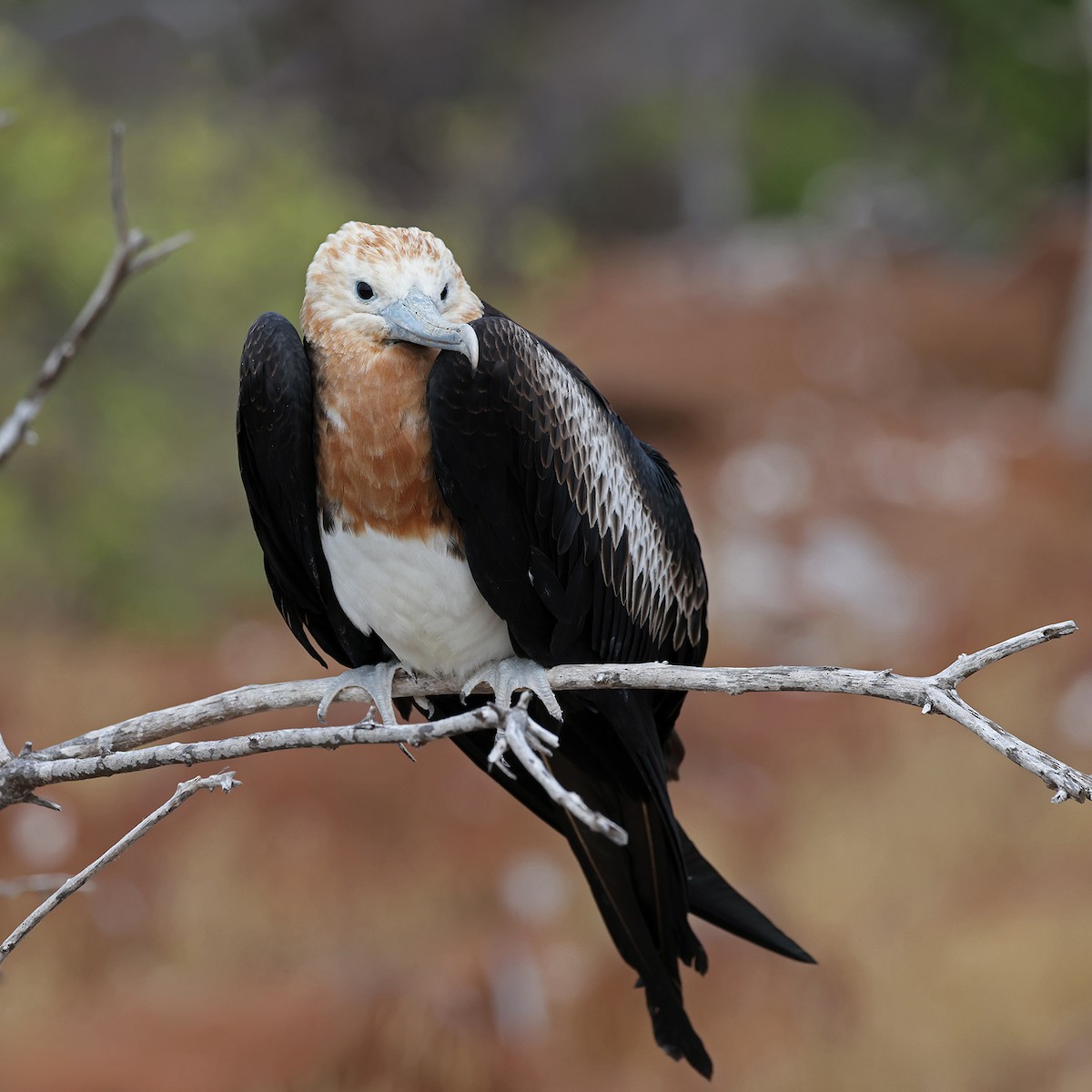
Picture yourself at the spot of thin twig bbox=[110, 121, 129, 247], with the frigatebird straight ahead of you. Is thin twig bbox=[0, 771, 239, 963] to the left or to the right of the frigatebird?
right

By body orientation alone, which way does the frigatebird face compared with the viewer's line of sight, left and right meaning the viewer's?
facing the viewer and to the left of the viewer

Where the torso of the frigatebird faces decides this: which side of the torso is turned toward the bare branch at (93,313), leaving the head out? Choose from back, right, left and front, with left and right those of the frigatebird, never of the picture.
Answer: right

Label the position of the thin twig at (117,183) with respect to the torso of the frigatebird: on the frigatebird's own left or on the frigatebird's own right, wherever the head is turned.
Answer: on the frigatebird's own right

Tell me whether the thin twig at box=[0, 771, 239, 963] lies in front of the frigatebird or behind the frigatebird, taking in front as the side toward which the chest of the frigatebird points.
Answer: in front
